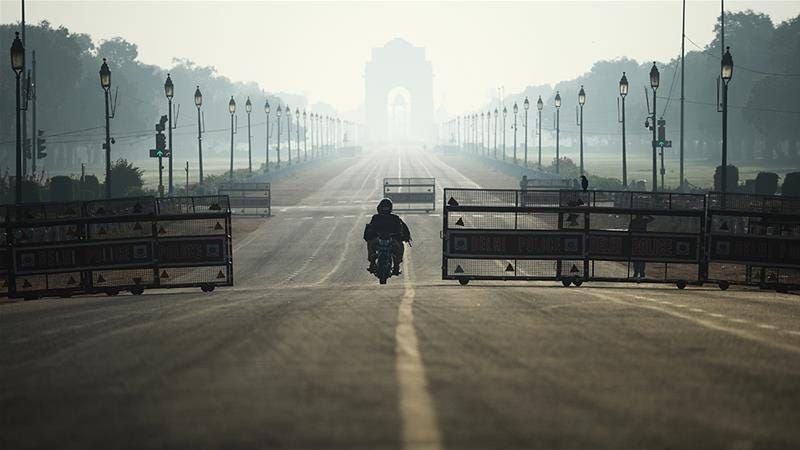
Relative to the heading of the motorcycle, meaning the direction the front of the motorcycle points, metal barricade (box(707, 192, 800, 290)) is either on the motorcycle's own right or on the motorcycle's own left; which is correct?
on the motorcycle's own right

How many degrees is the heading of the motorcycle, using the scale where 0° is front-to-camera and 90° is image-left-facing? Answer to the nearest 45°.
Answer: approximately 180°

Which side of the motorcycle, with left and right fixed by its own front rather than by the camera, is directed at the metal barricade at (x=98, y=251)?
left
